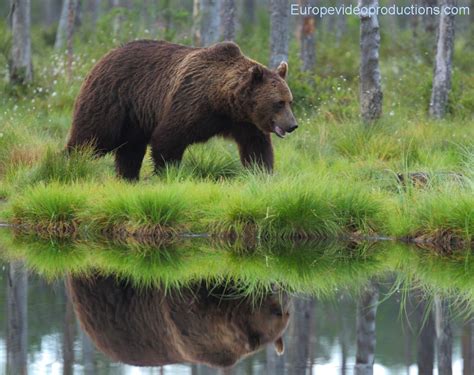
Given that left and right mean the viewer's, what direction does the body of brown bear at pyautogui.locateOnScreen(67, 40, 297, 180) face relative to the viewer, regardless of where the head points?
facing to the right of the viewer
